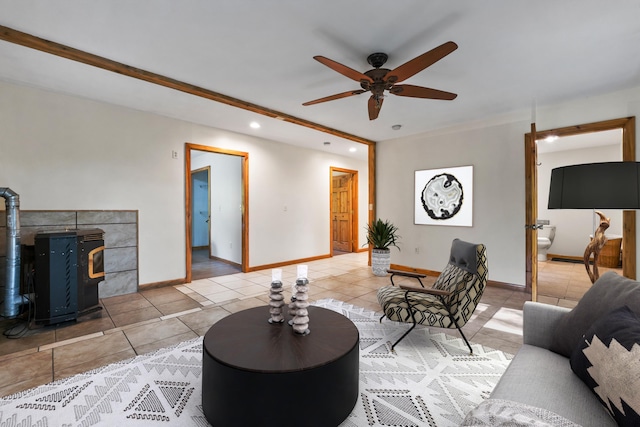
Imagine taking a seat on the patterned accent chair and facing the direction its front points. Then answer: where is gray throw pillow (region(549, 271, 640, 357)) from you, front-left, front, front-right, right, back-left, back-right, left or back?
back-left

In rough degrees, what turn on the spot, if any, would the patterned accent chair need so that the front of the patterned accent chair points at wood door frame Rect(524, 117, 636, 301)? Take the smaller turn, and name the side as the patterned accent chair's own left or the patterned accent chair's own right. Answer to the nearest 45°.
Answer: approximately 135° to the patterned accent chair's own right

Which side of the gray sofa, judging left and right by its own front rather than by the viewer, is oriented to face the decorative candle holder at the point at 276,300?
front

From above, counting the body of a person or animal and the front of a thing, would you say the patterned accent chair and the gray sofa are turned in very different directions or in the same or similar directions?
same or similar directions

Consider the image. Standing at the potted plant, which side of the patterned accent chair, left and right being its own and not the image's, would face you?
right

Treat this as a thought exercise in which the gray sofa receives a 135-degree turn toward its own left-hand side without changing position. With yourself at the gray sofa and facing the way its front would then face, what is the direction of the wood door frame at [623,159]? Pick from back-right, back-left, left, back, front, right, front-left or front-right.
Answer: back-left

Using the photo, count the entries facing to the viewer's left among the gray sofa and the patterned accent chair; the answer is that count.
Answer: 2

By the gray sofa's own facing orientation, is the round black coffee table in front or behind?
in front

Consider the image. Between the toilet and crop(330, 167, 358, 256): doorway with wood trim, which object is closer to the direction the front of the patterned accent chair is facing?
the doorway with wood trim

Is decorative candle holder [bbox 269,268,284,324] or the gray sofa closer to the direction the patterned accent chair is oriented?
the decorative candle holder

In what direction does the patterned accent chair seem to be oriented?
to the viewer's left

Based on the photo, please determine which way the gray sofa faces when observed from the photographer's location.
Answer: facing to the left of the viewer
